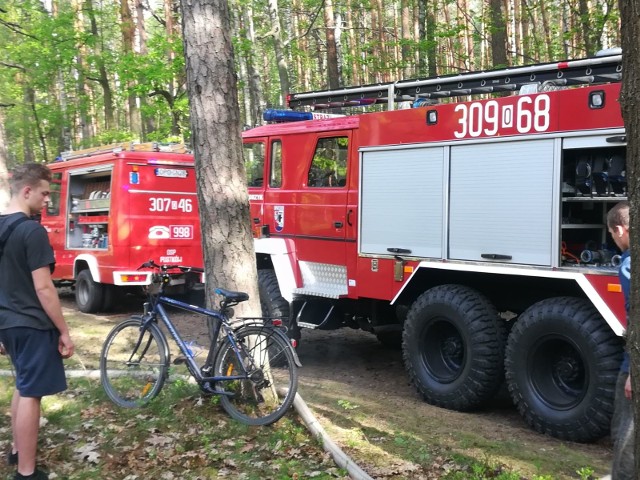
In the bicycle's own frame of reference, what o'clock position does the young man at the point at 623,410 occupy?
The young man is roughly at 6 o'clock from the bicycle.

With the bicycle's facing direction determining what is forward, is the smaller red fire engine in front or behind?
in front

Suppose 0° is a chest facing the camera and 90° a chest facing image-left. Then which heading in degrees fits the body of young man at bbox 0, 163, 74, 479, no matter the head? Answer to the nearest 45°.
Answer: approximately 225°

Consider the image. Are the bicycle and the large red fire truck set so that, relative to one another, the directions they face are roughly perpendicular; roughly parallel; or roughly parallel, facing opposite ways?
roughly parallel

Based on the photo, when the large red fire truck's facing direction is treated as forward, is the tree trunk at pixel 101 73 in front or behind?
in front

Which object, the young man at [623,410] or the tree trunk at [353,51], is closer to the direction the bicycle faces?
the tree trunk

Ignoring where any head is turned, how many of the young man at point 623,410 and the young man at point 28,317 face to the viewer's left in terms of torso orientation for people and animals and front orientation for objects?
1

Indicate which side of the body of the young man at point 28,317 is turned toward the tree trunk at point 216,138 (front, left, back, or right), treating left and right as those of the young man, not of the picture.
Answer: front

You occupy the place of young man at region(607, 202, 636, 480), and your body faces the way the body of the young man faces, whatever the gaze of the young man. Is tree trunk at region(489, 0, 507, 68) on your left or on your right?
on your right

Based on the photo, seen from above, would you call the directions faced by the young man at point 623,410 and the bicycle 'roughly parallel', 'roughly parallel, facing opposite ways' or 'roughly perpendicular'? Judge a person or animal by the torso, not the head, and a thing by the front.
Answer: roughly parallel

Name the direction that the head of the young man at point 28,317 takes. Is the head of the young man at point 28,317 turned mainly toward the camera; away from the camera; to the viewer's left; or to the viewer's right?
to the viewer's right

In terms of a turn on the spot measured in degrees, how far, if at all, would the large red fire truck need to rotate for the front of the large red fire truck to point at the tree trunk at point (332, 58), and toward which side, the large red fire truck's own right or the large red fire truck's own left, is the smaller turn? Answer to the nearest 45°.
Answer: approximately 45° to the large red fire truck's own right

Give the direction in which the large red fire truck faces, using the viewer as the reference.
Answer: facing away from the viewer and to the left of the viewer

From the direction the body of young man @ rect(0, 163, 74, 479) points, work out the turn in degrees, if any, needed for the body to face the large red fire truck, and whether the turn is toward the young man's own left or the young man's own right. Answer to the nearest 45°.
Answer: approximately 45° to the young man's own right

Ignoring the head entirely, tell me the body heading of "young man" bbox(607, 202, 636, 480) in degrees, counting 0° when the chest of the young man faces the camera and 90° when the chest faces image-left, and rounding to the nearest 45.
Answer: approximately 90°
